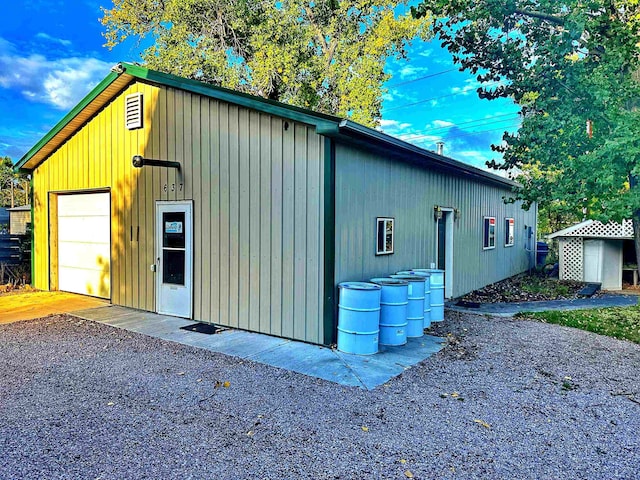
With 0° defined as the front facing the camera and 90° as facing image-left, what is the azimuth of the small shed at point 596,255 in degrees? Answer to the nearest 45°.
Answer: approximately 0°

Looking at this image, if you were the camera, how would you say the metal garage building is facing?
facing the viewer and to the left of the viewer

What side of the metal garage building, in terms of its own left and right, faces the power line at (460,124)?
back

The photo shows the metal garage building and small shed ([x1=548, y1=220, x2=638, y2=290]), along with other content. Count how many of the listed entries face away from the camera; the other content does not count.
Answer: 0

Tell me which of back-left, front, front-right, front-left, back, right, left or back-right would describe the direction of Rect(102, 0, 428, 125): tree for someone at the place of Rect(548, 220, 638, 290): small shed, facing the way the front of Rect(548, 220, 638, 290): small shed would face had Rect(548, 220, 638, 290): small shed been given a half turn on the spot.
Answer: left

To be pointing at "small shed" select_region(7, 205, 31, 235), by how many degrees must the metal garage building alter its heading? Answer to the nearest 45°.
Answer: approximately 90° to its right

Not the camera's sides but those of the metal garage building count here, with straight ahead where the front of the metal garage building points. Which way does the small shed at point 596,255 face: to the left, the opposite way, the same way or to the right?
the same way

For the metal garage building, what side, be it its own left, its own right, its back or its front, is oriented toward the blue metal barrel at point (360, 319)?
left
